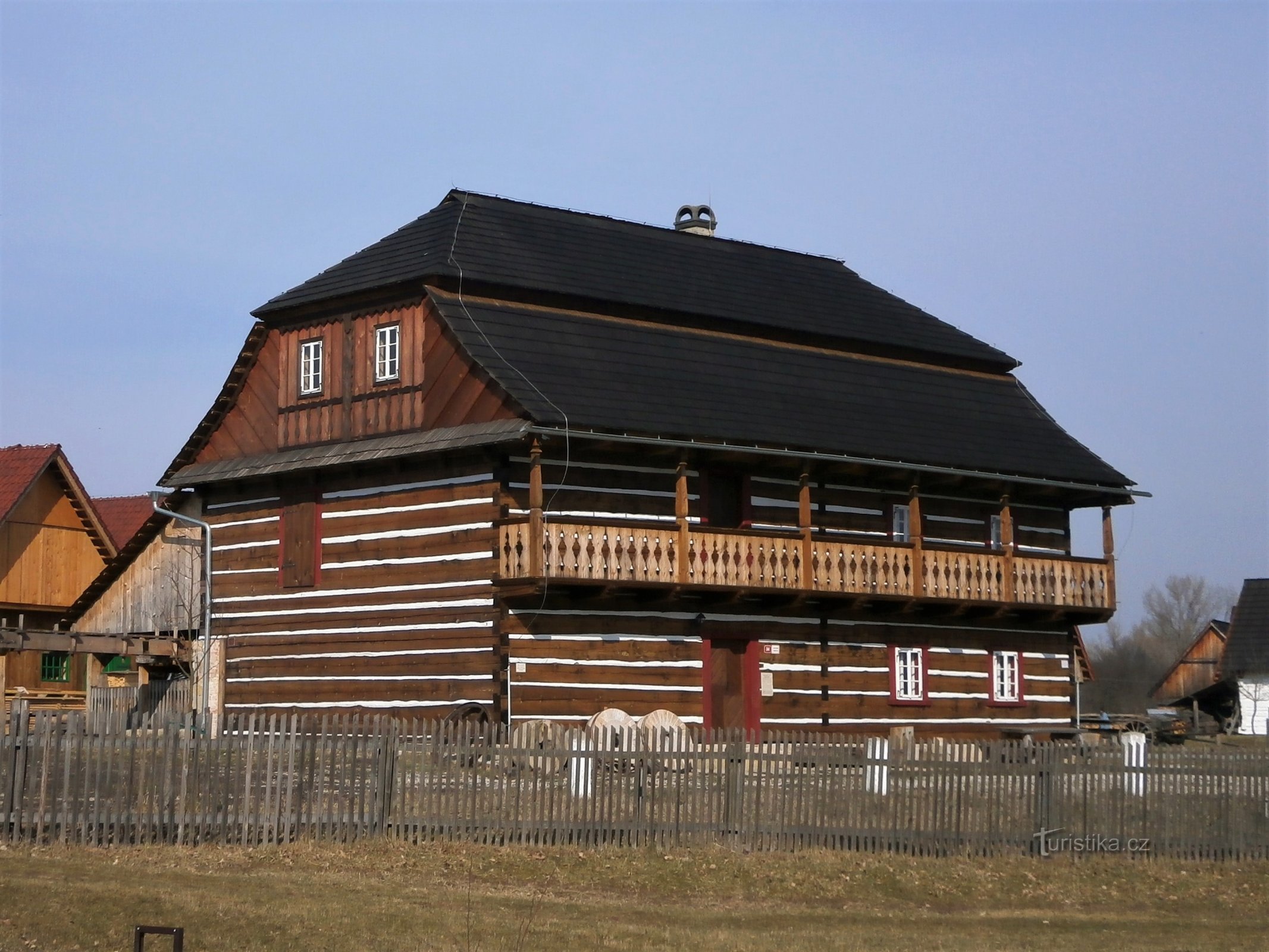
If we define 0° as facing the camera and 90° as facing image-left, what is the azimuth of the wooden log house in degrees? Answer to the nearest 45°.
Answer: approximately 315°

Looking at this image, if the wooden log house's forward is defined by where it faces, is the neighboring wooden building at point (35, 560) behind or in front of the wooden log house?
behind
